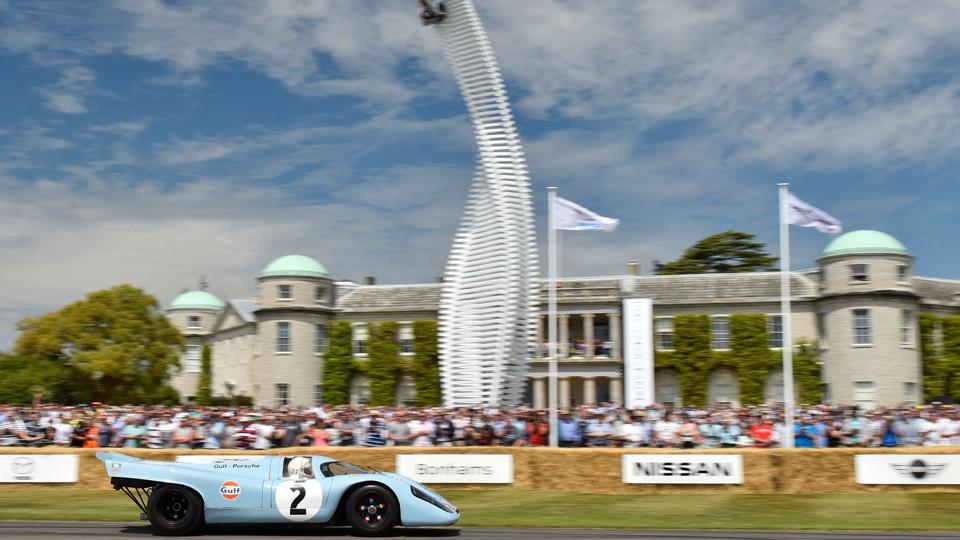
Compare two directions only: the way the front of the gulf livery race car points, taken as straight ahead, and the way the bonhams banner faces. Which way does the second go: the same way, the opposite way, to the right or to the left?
to the right

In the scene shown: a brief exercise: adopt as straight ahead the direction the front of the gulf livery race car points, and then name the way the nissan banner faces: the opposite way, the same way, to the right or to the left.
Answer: to the right

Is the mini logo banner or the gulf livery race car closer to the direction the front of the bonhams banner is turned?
the gulf livery race car

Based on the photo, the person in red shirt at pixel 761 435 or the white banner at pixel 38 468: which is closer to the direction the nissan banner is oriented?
the white banner

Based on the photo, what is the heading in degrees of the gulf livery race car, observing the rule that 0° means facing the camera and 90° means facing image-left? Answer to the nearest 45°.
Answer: approximately 270°

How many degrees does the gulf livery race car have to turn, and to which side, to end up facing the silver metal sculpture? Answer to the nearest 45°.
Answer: approximately 90° to its left

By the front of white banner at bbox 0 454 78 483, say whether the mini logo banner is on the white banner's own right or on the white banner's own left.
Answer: on the white banner's own left

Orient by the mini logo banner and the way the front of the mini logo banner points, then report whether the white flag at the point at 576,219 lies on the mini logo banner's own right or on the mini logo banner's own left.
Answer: on the mini logo banner's own right

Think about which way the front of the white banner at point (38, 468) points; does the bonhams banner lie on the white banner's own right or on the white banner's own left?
on the white banner's own left

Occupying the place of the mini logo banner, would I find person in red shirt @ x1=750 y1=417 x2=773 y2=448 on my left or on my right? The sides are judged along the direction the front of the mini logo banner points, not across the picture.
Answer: on my right

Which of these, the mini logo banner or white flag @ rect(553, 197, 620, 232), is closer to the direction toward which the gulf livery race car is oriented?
the mini logo banner

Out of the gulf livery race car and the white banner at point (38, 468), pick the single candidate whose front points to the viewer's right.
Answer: the gulf livery race car
